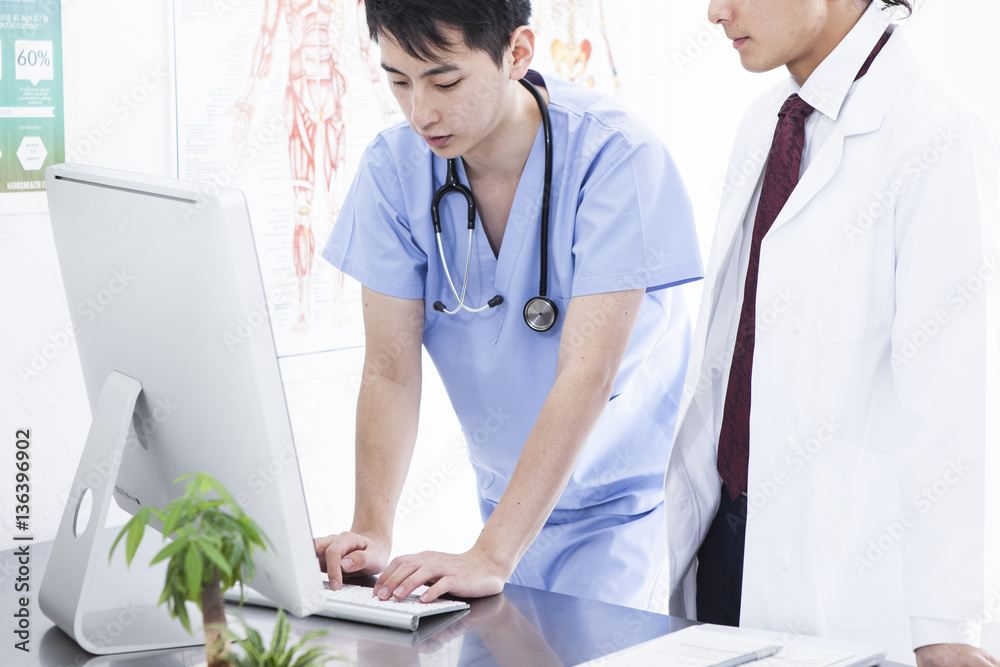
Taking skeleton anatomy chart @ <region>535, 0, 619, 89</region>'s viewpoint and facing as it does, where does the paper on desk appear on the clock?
The paper on desk is roughly at 12 o'clock from the skeleton anatomy chart.

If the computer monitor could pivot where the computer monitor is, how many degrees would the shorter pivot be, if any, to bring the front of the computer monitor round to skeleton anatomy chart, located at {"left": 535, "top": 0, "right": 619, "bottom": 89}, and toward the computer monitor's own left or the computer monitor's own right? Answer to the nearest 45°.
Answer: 0° — it already faces it

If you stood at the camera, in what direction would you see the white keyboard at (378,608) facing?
facing away from the viewer and to the right of the viewer

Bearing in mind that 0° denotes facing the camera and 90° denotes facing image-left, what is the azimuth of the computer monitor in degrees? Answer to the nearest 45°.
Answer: approximately 225°

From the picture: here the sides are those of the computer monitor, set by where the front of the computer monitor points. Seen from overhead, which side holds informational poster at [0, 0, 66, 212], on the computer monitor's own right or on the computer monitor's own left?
on the computer monitor's own left

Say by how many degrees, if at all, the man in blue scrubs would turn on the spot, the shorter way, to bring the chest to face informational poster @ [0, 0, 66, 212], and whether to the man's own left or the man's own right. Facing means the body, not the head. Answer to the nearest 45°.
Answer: approximately 45° to the man's own right
